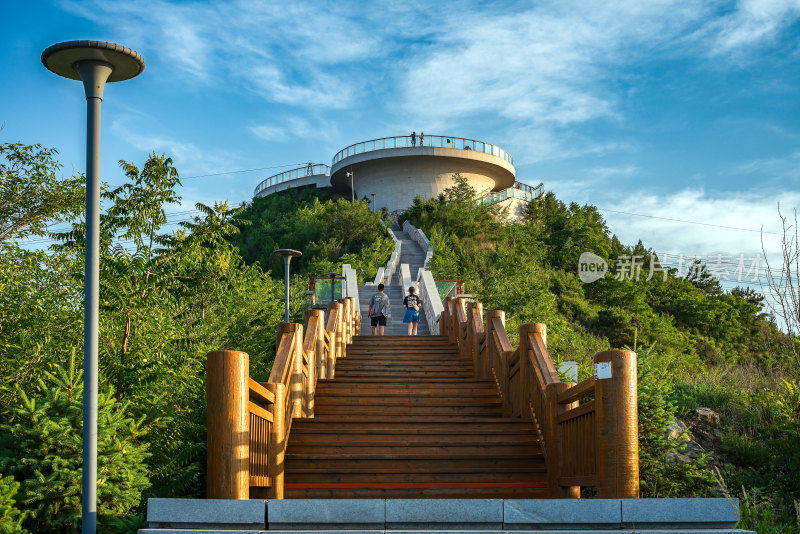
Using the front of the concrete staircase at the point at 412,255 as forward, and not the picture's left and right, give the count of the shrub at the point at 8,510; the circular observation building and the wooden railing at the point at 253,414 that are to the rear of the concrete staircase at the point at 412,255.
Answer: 1

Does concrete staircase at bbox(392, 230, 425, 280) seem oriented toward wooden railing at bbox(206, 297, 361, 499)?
yes

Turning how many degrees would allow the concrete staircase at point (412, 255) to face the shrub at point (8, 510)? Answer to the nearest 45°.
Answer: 0° — it already faces it

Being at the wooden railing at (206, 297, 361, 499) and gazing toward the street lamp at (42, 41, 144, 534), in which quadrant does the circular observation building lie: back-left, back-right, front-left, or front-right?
back-right

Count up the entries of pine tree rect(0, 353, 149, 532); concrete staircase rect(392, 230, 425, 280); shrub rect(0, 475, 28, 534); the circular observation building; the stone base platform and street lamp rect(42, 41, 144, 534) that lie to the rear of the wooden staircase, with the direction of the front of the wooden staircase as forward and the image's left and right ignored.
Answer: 2

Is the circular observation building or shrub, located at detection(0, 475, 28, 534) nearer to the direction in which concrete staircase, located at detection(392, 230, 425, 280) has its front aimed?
the shrub

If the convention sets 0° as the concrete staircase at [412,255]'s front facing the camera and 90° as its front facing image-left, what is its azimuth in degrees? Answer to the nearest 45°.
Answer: approximately 0°

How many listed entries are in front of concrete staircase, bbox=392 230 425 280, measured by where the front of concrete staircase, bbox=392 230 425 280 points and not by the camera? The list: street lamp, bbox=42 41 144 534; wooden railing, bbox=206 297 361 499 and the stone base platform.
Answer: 3

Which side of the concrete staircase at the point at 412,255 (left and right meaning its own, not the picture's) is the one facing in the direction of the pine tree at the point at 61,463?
front

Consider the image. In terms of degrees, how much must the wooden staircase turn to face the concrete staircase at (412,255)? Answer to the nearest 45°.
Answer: approximately 180°

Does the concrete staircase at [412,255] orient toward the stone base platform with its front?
yes

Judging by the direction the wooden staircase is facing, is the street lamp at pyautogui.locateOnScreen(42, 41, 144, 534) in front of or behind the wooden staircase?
in front

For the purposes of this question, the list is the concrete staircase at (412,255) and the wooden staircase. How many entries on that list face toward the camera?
2
